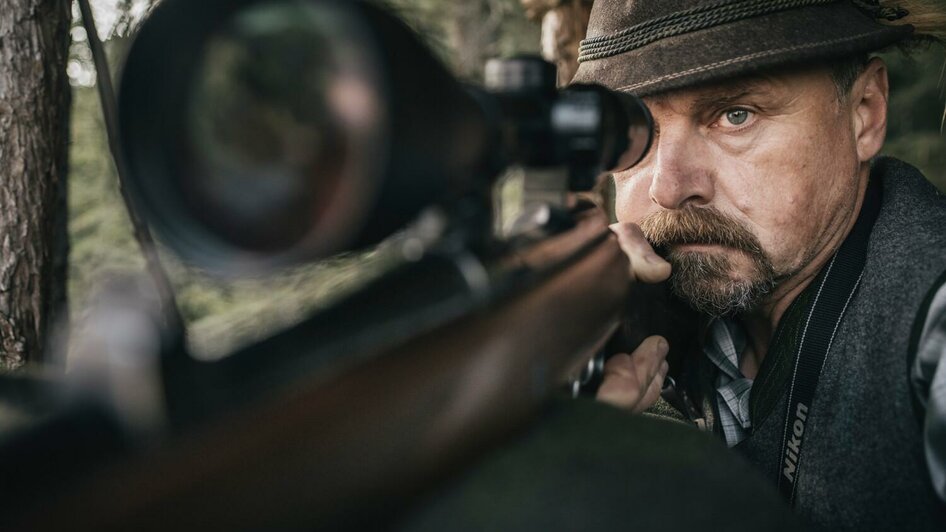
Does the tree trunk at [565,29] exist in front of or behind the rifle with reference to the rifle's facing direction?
behind

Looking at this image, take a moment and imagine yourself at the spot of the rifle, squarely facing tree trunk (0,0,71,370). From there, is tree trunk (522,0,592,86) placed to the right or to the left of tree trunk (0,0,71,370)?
right

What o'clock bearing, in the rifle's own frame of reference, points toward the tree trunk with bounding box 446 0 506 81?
The tree trunk is roughly at 5 o'clock from the rifle.

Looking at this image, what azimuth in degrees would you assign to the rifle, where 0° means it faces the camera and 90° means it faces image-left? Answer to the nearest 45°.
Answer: approximately 45°

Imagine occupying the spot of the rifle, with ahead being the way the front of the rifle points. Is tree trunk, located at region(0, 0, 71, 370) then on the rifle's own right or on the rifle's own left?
on the rifle's own right
